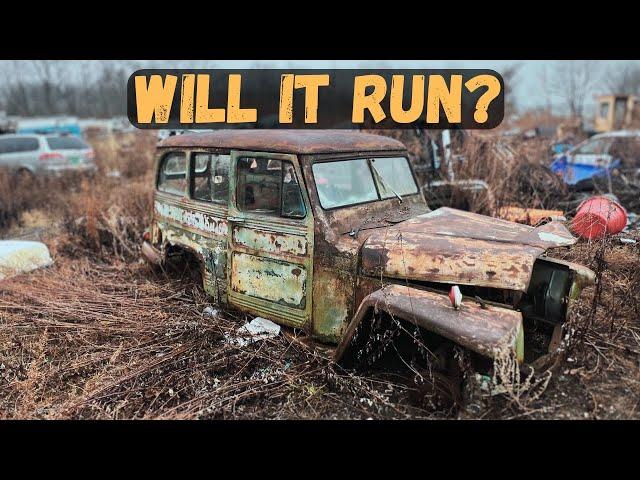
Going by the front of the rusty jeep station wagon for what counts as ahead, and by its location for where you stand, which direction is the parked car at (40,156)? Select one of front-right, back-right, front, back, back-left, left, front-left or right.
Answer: back

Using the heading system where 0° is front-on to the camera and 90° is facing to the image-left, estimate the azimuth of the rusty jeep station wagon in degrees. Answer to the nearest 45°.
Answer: approximately 315°

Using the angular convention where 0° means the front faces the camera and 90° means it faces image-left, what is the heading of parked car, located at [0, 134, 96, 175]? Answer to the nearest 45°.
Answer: approximately 135°

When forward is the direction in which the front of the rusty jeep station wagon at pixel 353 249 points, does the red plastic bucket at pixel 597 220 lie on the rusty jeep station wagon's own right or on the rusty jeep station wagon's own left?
on the rusty jeep station wagon's own left

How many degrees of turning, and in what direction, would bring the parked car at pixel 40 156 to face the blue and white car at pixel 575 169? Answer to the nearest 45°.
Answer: approximately 180°

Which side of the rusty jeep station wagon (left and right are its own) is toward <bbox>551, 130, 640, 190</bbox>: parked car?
left
